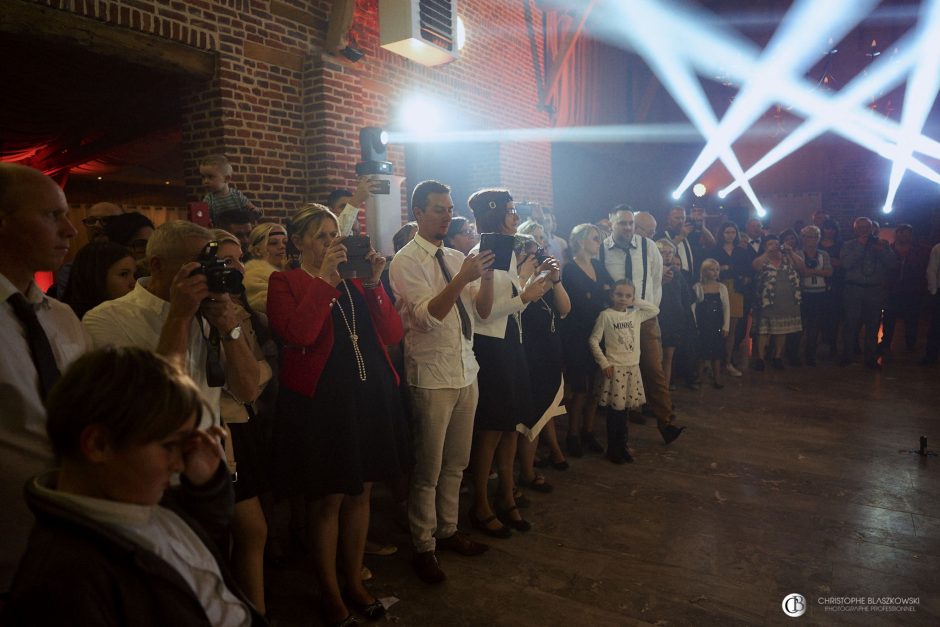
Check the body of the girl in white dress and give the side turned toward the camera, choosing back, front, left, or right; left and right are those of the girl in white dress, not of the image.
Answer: front

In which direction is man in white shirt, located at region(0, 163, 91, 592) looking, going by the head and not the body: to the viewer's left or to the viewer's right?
to the viewer's right

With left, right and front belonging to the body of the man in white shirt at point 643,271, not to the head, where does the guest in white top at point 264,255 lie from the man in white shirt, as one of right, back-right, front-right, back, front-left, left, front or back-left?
right

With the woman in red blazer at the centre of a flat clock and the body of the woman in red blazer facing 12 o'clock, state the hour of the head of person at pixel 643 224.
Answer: The head of person is roughly at 9 o'clock from the woman in red blazer.

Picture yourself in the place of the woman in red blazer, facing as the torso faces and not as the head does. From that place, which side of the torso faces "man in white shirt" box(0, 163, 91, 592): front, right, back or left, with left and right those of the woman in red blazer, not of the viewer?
right

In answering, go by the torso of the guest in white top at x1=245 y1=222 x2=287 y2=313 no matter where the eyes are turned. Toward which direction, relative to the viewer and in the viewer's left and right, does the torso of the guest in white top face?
facing the viewer and to the right of the viewer

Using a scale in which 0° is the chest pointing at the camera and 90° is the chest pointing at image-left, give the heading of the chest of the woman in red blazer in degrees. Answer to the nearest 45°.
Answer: approximately 315°

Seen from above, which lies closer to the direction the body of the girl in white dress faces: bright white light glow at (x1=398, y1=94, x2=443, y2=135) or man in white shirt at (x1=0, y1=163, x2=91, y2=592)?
the man in white shirt

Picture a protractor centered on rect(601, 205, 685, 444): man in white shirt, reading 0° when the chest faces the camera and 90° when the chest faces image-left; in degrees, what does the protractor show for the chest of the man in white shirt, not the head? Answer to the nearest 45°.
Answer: approximately 315°

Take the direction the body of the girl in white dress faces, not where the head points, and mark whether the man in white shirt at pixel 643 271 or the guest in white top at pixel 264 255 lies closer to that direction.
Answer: the guest in white top

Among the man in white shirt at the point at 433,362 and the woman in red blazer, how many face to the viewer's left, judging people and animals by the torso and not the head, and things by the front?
0

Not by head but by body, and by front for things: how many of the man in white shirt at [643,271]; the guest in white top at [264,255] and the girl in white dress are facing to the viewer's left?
0

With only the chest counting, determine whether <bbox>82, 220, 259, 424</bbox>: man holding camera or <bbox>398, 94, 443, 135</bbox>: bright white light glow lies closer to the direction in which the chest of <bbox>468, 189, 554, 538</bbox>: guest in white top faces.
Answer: the man holding camera

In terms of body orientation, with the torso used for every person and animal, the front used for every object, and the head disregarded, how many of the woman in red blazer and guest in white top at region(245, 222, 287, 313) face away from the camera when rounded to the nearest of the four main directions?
0
